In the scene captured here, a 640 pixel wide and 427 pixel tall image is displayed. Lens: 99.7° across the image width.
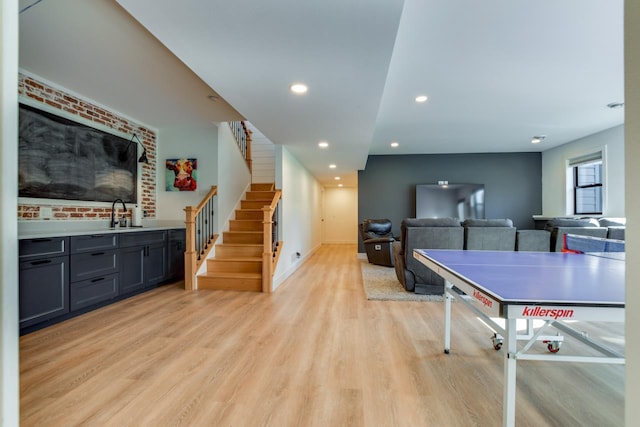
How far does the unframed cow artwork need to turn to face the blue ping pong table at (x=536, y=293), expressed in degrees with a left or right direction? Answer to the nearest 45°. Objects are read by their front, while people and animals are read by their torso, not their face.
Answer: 0° — it already faces it

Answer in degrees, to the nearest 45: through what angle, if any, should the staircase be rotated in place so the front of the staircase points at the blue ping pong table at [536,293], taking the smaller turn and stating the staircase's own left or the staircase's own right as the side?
0° — it already faces it

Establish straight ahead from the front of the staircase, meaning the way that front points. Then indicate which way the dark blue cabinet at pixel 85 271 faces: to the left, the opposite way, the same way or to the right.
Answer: to the left

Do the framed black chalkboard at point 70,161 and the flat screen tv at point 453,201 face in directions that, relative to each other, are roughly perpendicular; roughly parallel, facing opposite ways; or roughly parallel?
roughly perpendicular

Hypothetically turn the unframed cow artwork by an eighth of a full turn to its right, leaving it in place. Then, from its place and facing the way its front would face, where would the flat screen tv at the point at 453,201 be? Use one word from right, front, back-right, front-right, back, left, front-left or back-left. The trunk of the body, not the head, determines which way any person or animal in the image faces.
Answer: back-left

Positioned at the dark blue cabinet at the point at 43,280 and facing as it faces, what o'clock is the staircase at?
The staircase is roughly at 10 o'clock from the dark blue cabinet.

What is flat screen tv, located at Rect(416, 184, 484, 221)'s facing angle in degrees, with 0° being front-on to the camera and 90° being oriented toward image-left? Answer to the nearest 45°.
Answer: approximately 0°

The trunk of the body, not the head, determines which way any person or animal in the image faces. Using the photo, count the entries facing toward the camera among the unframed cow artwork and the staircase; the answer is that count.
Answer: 2

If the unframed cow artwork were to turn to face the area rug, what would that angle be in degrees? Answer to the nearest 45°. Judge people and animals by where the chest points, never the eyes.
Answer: approximately 45° to its left

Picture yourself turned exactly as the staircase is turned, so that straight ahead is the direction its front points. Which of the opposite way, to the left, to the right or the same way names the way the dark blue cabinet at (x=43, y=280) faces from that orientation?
to the left
